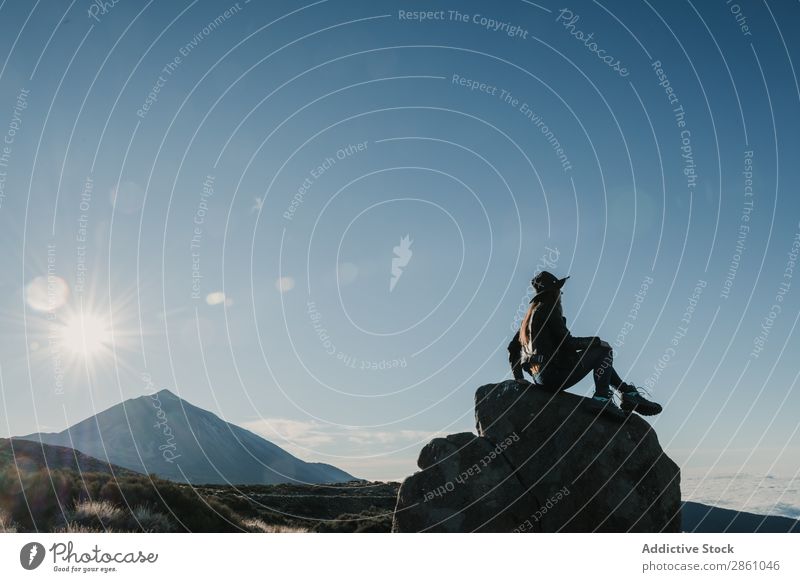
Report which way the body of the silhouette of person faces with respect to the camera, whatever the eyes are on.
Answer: to the viewer's right
